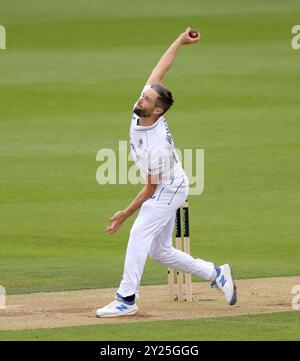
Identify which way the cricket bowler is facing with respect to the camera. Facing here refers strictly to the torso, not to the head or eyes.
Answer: to the viewer's left
